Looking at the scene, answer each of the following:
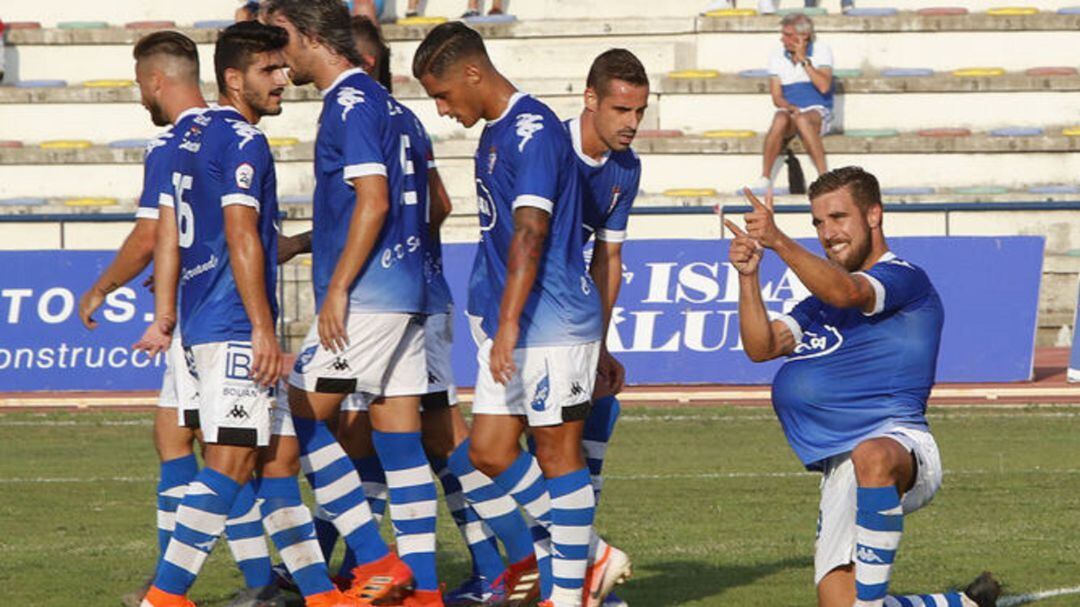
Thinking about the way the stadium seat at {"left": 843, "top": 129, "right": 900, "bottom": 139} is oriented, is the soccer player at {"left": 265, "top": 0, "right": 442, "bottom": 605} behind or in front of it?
in front

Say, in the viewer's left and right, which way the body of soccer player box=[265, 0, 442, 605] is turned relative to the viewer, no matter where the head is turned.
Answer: facing to the left of the viewer

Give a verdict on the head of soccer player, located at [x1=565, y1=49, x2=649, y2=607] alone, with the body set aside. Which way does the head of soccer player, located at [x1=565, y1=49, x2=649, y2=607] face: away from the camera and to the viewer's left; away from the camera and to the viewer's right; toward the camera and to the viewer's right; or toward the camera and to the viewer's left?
toward the camera and to the viewer's right

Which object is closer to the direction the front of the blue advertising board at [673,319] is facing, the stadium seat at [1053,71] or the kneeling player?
the kneeling player

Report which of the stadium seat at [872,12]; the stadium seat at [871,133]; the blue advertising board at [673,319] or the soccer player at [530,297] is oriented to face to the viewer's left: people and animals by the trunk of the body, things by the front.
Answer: the soccer player

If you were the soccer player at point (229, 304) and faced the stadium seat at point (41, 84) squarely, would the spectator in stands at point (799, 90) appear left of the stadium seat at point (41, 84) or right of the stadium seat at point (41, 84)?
right

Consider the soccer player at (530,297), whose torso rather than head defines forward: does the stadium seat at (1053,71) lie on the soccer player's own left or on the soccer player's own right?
on the soccer player's own right
